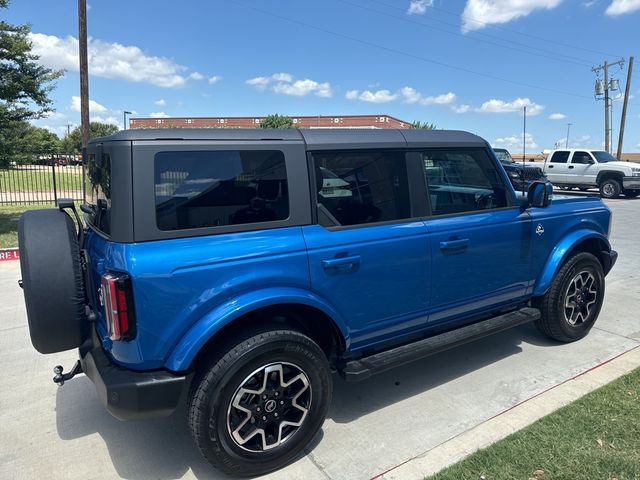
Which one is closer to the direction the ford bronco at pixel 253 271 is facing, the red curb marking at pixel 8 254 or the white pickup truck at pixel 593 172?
the white pickup truck

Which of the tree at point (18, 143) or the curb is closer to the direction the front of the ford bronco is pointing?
the curb

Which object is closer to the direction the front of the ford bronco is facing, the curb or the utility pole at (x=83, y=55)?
the curb

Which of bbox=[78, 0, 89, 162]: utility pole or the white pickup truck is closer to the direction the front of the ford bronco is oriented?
the white pickup truck

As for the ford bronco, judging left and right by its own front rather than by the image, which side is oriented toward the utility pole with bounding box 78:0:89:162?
left

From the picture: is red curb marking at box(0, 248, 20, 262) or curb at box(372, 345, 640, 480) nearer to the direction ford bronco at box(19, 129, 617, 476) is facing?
the curb

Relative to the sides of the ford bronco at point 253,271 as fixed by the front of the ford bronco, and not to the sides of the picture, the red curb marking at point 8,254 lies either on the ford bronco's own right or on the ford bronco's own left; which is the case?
on the ford bronco's own left

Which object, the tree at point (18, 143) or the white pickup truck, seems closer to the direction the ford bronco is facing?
the white pickup truck

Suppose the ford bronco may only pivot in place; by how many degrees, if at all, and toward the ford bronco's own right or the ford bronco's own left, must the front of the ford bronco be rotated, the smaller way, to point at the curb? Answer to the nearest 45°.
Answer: approximately 45° to the ford bronco's own right

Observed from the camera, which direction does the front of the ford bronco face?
facing away from the viewer and to the right of the viewer

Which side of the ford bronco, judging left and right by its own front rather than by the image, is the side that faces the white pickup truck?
front
